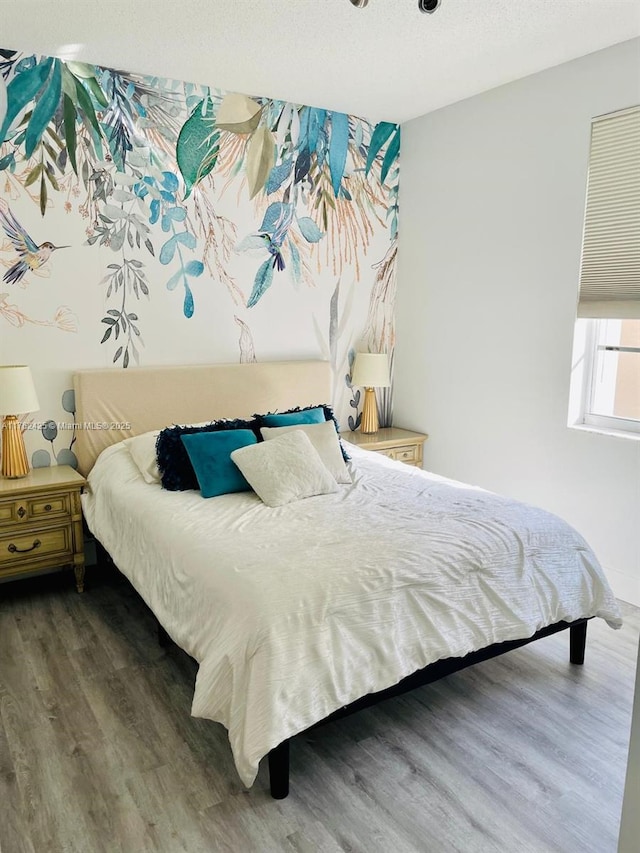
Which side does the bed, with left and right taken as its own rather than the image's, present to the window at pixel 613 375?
left

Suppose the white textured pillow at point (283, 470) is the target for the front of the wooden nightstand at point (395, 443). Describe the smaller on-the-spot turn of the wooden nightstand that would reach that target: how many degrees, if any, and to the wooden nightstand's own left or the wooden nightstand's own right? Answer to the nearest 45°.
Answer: approximately 45° to the wooden nightstand's own right

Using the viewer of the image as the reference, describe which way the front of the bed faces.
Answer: facing the viewer and to the right of the viewer

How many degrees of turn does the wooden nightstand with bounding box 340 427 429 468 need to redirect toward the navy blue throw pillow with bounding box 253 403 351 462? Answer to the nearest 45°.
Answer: approximately 90° to its right

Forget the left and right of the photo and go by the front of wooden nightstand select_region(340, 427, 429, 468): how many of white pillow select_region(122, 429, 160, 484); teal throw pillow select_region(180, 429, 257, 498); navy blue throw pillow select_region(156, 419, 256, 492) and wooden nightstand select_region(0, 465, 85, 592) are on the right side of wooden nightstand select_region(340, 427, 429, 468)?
4

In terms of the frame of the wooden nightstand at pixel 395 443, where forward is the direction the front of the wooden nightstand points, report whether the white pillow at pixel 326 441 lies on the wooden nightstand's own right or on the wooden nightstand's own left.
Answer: on the wooden nightstand's own right

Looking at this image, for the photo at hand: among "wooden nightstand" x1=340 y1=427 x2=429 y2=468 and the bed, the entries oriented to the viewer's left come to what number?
0

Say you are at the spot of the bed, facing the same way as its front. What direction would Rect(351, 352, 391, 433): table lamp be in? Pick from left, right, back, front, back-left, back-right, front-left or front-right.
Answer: back-left

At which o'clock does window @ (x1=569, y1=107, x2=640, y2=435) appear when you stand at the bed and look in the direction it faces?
The window is roughly at 9 o'clock from the bed.
